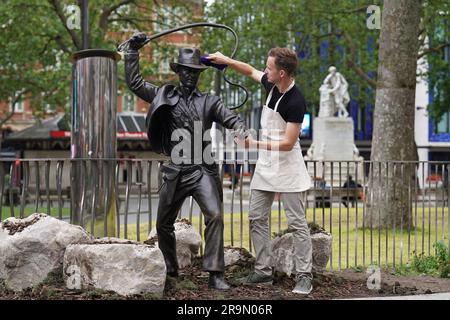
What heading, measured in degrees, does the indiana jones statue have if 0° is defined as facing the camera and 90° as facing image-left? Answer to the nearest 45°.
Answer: approximately 0°

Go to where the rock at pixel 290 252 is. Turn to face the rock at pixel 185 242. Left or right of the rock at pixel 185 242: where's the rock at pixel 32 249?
left

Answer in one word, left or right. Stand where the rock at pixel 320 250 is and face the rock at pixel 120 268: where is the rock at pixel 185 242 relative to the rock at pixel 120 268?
right

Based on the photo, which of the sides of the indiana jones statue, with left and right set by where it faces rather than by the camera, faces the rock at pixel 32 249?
right
